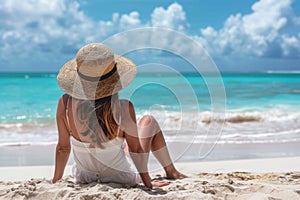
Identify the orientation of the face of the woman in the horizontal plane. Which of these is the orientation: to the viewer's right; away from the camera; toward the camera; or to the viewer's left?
away from the camera

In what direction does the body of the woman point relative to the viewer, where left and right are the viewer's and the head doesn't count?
facing away from the viewer and to the right of the viewer
